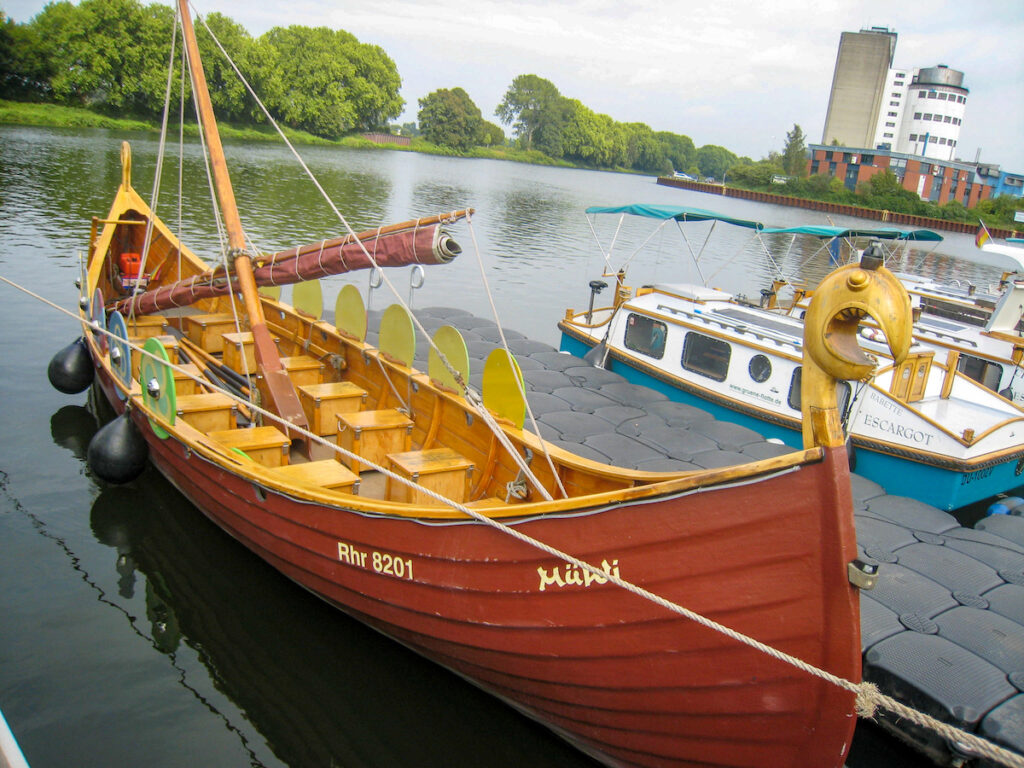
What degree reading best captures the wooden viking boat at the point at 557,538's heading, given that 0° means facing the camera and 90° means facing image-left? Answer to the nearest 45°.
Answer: approximately 315°
